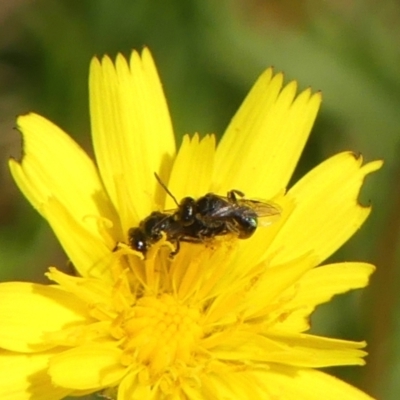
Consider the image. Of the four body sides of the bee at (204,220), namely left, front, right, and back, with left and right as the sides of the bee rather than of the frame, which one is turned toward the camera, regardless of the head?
left
